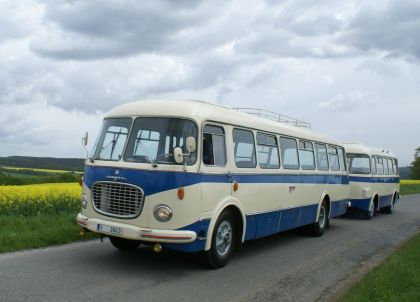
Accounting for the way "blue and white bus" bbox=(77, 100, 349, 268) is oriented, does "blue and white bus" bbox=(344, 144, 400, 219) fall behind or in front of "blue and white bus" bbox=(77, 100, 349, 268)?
behind

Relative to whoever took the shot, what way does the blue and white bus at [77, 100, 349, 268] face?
facing the viewer and to the left of the viewer
